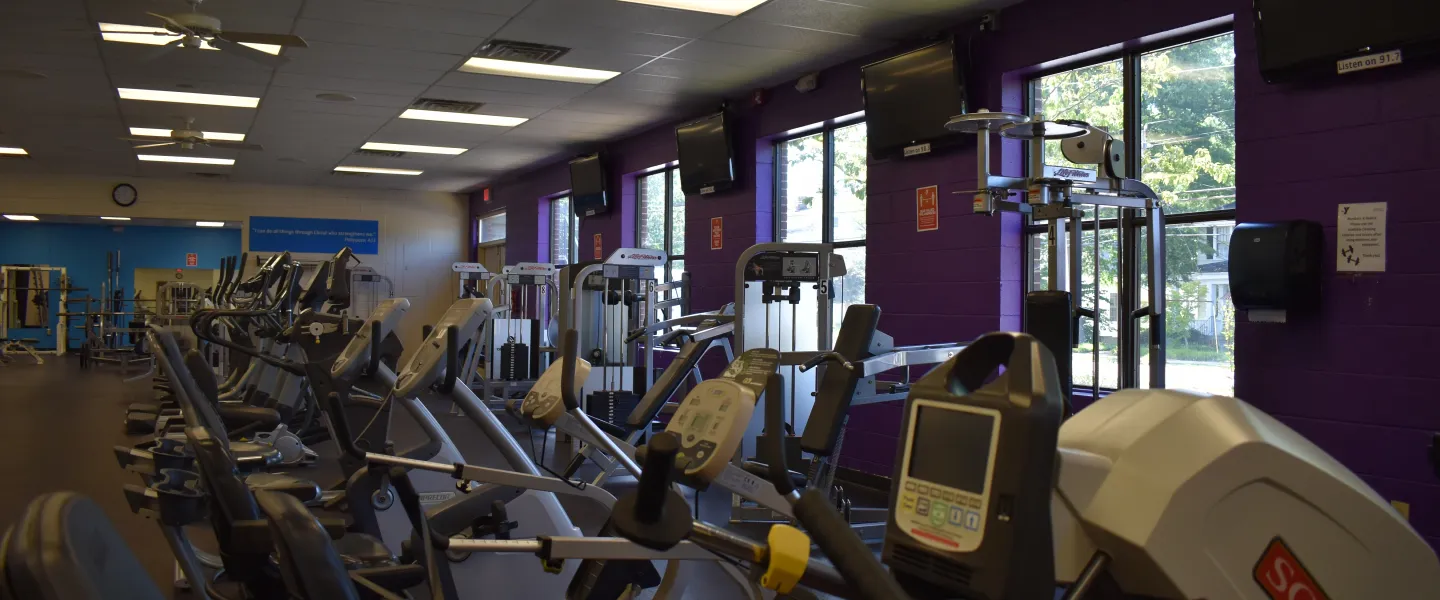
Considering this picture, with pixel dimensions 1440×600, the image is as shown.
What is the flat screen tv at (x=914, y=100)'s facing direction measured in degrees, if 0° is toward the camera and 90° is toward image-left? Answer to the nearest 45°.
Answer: approximately 45°

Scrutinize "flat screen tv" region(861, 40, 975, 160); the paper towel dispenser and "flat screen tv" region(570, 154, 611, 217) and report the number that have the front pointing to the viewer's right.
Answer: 0

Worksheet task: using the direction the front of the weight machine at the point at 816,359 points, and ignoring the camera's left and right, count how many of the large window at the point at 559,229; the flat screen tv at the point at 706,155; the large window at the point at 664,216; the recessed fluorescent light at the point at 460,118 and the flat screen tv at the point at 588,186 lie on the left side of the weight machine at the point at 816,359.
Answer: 0

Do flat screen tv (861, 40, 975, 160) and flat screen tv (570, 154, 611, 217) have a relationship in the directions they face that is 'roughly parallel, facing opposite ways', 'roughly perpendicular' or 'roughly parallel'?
roughly parallel

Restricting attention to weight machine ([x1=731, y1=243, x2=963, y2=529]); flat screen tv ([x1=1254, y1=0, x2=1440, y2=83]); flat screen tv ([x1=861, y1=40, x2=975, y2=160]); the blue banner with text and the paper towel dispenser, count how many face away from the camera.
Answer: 0

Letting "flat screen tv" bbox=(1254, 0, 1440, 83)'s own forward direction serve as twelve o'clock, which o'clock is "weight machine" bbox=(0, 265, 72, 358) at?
The weight machine is roughly at 2 o'clock from the flat screen tv.

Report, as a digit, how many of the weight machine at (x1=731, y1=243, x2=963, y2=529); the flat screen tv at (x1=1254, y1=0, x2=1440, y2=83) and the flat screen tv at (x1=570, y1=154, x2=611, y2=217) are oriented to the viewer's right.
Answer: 0

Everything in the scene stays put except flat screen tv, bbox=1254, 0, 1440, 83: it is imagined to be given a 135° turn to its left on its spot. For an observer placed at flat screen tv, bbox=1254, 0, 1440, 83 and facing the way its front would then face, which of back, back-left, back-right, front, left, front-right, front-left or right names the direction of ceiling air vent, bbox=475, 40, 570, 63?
back

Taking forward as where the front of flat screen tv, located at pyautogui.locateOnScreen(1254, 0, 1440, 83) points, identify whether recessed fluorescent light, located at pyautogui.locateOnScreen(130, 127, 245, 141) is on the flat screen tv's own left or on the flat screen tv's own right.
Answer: on the flat screen tv's own right

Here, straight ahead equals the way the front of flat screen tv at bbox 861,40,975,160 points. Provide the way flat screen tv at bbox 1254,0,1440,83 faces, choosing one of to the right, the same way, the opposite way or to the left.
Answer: the same way

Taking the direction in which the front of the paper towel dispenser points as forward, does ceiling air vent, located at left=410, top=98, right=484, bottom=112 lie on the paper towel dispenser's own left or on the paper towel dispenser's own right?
on the paper towel dispenser's own right

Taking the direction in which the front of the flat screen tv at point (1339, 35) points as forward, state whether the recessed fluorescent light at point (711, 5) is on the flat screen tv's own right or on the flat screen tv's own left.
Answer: on the flat screen tv's own right

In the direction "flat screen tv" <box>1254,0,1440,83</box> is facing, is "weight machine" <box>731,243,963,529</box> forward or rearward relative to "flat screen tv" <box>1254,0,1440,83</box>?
forward

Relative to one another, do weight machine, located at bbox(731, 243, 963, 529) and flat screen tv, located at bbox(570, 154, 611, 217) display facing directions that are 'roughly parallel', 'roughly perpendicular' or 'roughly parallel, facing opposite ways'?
roughly parallel

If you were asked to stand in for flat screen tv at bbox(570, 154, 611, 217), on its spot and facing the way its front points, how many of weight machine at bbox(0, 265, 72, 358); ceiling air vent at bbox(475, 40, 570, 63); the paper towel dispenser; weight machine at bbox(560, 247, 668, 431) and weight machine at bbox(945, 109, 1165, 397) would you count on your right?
1

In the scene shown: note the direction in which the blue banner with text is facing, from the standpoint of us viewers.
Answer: facing the viewer

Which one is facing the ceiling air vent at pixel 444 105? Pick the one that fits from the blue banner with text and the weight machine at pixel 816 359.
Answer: the blue banner with text

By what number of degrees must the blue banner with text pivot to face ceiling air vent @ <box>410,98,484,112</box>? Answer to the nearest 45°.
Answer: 0° — it already faces it

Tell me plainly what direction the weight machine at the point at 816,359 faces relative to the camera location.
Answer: facing the viewer and to the left of the viewer

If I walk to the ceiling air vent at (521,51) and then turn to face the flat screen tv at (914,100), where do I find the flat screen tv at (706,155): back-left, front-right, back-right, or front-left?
front-left

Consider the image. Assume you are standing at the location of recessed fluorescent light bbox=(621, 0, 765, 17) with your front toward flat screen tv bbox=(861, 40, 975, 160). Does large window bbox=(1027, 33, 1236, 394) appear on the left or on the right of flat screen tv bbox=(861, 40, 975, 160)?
right
